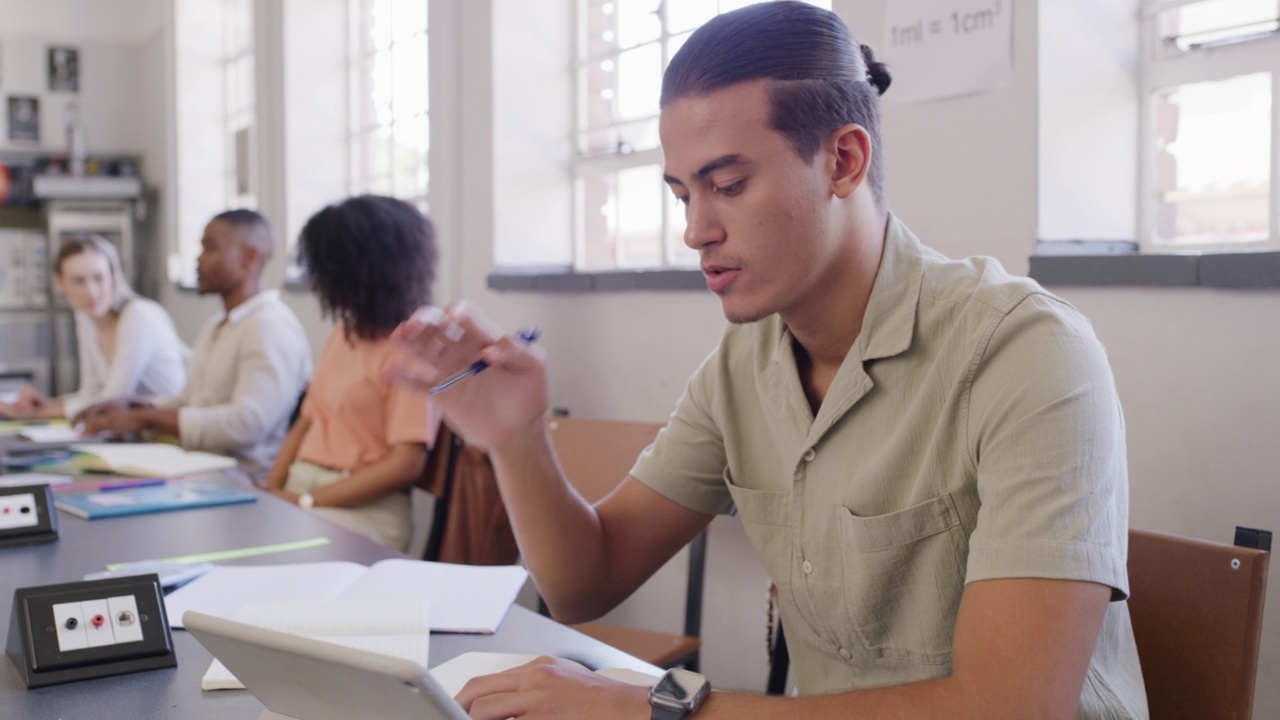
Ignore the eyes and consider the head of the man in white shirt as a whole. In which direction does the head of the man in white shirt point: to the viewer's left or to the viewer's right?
to the viewer's left

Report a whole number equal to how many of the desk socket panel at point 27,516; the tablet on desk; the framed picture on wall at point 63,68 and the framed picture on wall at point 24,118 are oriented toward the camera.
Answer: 3

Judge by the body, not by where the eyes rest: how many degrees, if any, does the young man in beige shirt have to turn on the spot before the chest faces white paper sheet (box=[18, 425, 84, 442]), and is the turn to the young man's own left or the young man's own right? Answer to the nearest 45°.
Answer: approximately 90° to the young man's own right

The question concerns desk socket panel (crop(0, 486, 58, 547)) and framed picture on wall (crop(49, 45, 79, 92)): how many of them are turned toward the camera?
2

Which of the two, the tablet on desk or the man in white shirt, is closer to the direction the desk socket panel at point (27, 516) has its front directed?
the tablet on desk

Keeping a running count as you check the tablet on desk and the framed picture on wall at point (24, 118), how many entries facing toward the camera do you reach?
1

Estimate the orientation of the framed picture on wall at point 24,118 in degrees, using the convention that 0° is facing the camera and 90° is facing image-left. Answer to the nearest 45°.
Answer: approximately 0°

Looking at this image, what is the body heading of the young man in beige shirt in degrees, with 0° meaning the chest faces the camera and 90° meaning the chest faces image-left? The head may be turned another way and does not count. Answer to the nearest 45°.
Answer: approximately 45°
